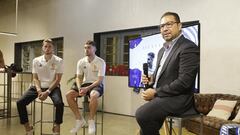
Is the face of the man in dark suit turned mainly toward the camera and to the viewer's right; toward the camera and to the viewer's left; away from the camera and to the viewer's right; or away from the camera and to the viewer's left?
toward the camera and to the viewer's left

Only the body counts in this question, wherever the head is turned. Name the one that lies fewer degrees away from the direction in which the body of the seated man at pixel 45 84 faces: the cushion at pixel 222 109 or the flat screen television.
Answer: the cushion

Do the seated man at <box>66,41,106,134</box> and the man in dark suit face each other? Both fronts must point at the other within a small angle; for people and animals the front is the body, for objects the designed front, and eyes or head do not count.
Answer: no

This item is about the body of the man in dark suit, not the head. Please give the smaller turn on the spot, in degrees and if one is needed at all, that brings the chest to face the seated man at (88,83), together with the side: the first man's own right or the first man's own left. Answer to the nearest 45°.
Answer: approximately 90° to the first man's own right

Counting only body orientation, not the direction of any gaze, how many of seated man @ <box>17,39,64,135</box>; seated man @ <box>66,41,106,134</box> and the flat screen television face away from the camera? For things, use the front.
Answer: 0

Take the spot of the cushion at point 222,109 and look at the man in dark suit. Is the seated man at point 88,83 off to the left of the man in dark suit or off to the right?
right

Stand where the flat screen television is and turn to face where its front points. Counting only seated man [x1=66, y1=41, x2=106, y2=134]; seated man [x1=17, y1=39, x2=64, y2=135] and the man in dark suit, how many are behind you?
0

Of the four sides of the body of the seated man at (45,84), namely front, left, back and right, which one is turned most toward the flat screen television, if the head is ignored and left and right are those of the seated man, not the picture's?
left

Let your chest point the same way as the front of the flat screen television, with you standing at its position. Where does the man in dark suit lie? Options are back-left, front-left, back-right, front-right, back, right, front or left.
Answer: front-left

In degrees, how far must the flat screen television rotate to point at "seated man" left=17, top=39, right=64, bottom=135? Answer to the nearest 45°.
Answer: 0° — it already faces them

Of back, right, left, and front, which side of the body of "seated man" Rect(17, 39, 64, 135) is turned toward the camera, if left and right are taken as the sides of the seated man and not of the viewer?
front

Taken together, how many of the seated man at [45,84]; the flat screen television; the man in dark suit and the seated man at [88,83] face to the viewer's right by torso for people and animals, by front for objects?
0

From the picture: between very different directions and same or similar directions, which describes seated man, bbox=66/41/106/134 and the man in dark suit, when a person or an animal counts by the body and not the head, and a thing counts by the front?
same or similar directions

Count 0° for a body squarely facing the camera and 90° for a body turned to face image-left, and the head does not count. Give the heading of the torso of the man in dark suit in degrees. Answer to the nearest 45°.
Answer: approximately 45°

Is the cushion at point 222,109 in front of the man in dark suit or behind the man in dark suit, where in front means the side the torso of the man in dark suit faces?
behind

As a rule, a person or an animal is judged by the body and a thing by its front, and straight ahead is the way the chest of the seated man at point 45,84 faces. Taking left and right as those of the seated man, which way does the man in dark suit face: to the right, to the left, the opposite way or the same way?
to the right

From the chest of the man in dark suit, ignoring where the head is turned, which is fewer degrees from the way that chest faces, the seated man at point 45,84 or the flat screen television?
the seated man

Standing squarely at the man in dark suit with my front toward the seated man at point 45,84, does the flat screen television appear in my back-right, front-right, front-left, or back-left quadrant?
front-right

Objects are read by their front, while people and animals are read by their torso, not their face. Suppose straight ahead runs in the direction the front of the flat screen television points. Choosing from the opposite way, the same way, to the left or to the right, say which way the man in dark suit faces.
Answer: the same way
